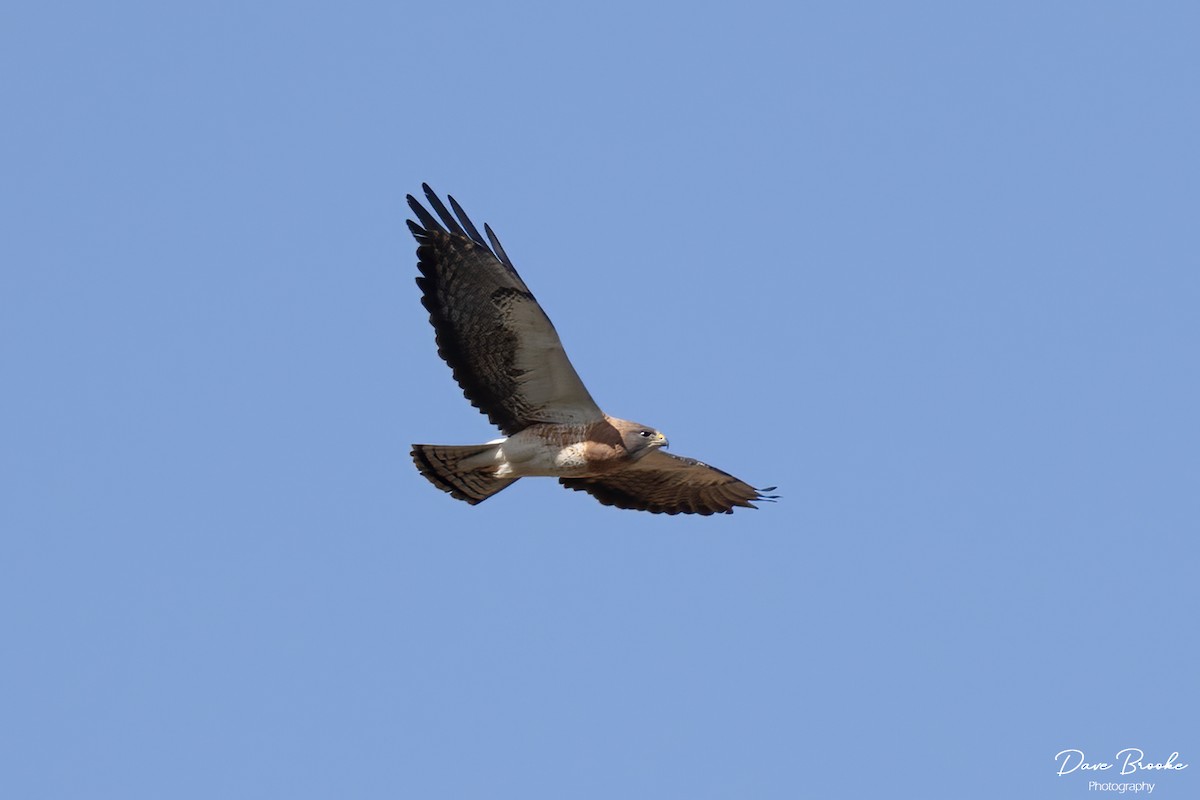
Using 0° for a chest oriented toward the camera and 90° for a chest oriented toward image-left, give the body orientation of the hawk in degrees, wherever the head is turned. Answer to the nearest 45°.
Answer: approximately 270°
